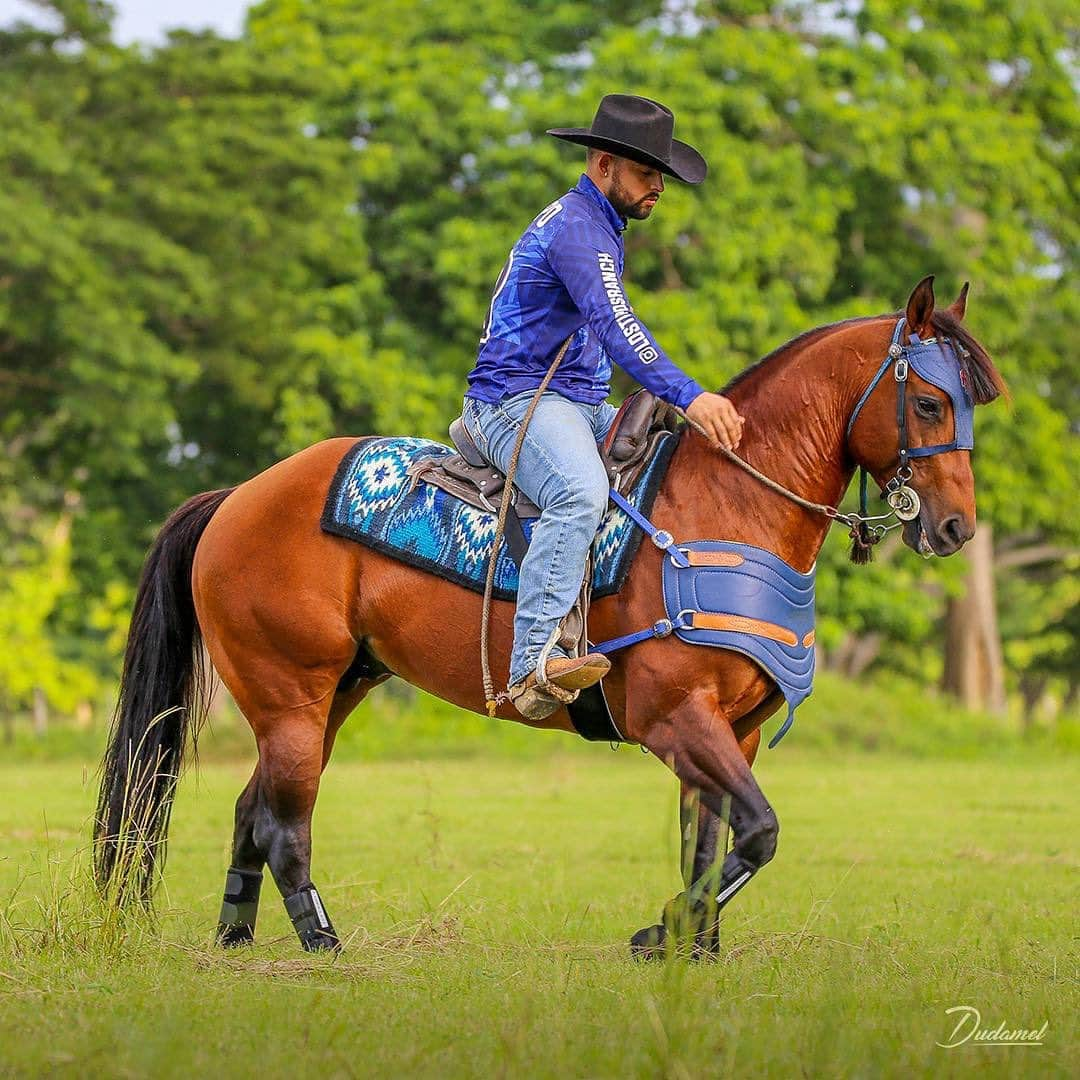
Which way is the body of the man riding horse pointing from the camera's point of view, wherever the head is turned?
to the viewer's right

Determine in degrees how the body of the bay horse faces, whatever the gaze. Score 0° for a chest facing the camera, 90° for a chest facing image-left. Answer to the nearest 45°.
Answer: approximately 270°

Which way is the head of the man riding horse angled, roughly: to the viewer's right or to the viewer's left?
to the viewer's right
